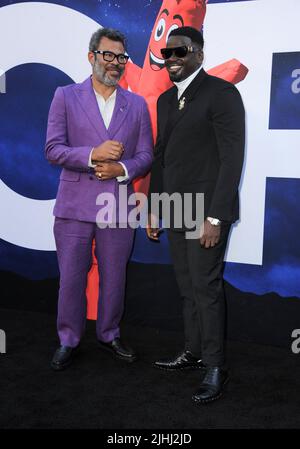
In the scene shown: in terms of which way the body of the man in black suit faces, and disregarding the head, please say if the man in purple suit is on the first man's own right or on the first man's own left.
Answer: on the first man's own right

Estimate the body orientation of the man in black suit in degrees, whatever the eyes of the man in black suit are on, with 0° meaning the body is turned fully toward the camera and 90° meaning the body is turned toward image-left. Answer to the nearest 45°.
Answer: approximately 45°
